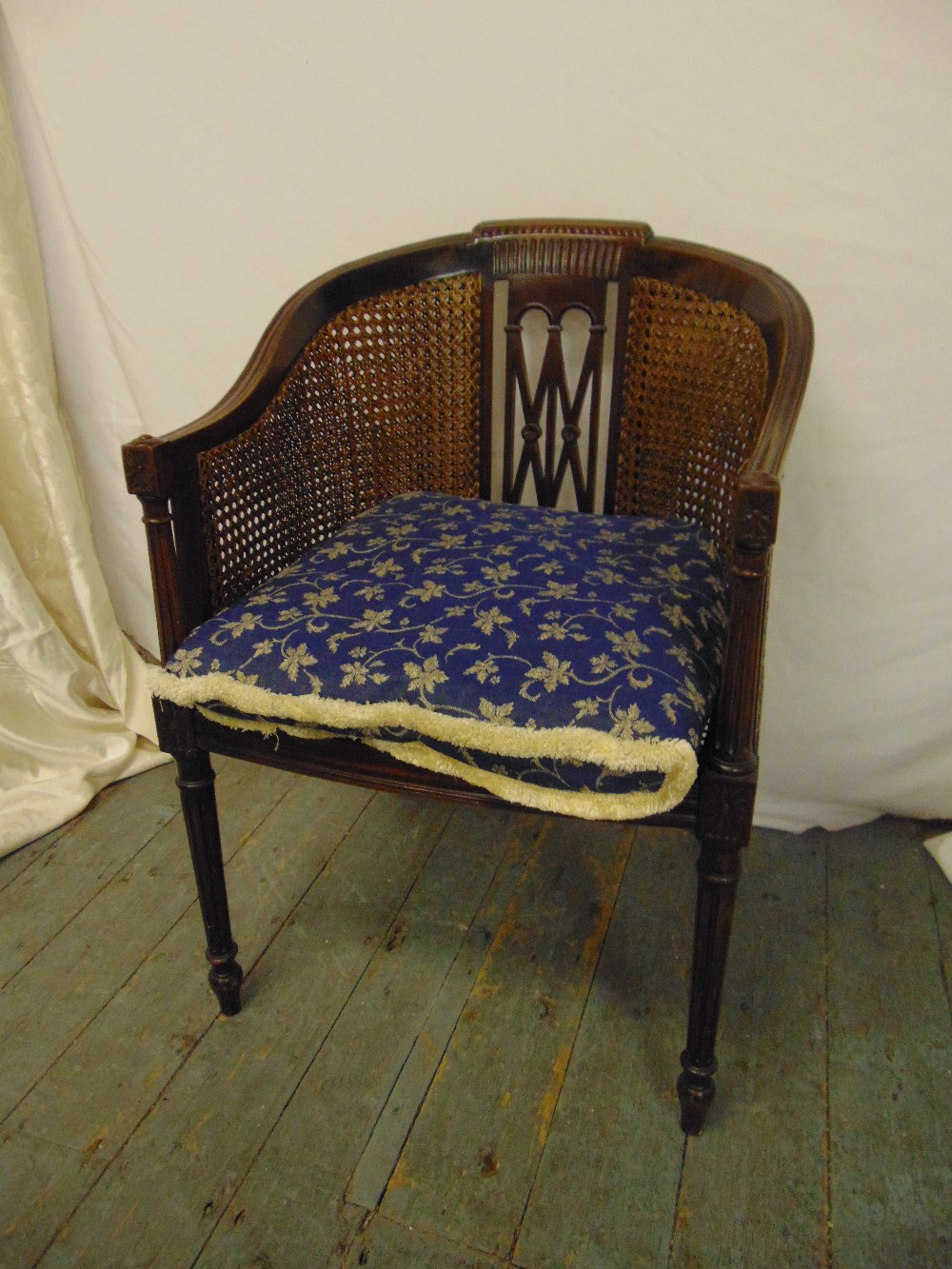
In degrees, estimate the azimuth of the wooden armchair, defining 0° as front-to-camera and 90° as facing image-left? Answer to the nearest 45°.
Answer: approximately 45°

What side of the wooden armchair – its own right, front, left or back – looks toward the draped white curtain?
right
